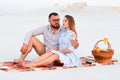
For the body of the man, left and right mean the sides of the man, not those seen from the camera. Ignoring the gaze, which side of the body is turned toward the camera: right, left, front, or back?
front

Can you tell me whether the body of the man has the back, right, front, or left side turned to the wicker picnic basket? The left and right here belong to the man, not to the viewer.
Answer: left
